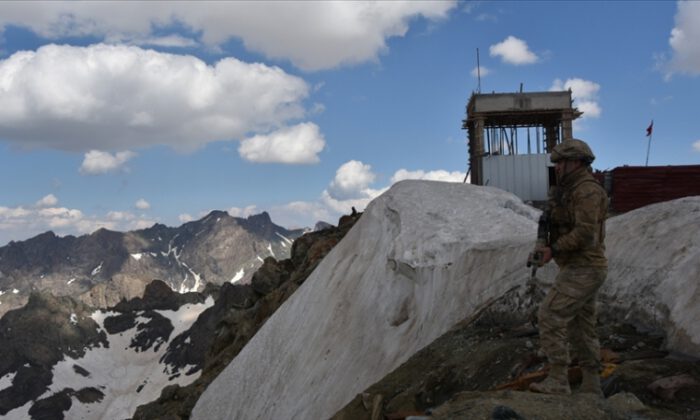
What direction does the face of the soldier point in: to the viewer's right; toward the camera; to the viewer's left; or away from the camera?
to the viewer's left

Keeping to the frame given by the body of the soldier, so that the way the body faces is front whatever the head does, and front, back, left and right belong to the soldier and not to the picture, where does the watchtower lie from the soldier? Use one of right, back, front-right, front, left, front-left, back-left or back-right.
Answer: right

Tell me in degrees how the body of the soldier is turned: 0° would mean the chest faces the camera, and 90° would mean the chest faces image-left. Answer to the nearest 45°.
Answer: approximately 90°

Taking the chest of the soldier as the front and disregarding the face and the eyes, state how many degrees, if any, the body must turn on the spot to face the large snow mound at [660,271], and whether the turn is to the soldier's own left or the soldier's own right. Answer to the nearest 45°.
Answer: approximately 90° to the soldier's own right

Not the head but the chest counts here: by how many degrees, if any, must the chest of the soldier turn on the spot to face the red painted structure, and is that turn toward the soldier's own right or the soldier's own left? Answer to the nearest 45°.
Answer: approximately 90° to the soldier's own right

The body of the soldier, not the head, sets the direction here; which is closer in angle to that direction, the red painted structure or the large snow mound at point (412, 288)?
the large snow mound
